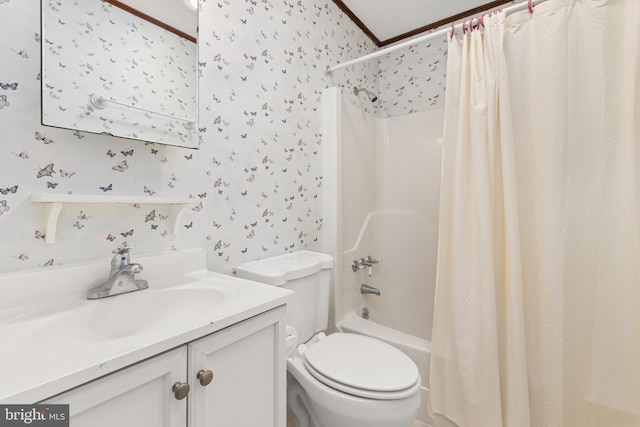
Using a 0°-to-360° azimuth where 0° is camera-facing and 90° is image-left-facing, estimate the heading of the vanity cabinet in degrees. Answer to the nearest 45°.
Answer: approximately 315°

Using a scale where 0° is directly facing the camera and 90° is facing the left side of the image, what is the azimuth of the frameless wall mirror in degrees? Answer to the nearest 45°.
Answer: approximately 315°

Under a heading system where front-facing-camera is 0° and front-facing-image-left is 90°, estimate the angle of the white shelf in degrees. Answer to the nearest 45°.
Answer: approximately 315°

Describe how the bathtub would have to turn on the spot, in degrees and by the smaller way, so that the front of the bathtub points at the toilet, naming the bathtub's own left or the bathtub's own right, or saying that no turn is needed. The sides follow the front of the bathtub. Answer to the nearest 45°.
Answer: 0° — it already faces it

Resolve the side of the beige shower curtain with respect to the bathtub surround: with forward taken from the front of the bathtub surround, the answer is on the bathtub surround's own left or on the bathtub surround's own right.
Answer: on the bathtub surround's own left

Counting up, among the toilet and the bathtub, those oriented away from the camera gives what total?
0

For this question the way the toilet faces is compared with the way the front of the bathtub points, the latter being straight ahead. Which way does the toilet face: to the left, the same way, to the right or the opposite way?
to the left
